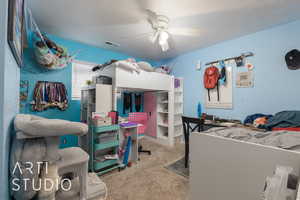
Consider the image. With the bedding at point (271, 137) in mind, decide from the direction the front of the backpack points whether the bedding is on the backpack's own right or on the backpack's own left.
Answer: on the backpack's own left

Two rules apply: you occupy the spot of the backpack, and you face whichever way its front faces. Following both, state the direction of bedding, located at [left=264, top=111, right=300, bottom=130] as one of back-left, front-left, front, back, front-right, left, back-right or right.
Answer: left

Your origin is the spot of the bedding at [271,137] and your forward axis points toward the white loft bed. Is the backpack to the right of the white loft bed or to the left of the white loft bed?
right

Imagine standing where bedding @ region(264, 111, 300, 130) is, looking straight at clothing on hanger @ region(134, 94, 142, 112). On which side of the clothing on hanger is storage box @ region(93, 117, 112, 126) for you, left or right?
left

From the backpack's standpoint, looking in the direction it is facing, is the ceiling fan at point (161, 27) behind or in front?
in front

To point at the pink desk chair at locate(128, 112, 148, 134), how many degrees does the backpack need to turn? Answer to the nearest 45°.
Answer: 0° — it already faces it

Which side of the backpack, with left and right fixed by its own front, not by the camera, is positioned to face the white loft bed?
front

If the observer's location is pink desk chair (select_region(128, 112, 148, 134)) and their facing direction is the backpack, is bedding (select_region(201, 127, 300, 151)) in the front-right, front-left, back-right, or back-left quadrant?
front-right

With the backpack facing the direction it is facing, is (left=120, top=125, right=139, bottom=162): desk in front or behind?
in front

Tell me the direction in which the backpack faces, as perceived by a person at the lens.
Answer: facing the viewer and to the left of the viewer
